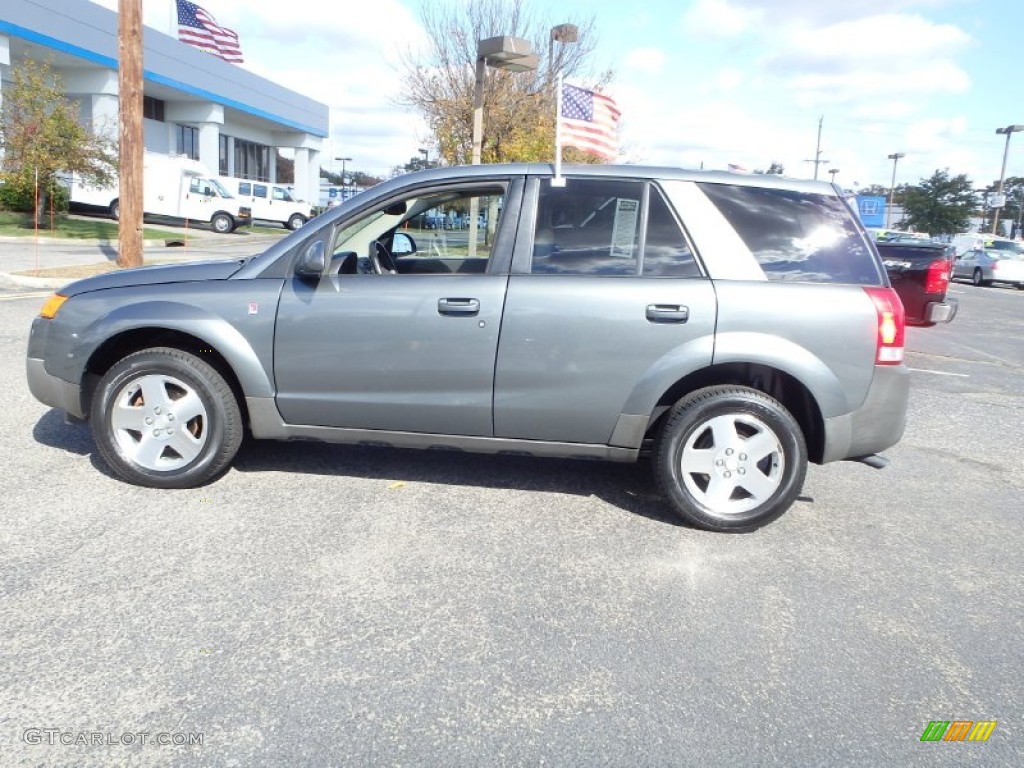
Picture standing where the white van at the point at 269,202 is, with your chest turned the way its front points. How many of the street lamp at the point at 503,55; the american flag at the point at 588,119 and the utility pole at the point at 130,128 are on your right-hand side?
3

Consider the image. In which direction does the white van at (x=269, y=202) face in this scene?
to the viewer's right

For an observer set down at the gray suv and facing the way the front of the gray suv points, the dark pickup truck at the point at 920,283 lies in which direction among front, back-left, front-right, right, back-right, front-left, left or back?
back-right

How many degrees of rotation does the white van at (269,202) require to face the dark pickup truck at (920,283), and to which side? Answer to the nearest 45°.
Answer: approximately 90° to its right

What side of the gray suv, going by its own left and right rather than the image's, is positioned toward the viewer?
left

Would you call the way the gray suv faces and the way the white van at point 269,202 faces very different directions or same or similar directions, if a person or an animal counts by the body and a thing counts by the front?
very different directions

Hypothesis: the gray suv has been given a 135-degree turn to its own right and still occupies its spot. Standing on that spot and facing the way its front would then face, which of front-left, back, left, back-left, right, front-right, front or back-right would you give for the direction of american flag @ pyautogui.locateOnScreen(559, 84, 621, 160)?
front-left

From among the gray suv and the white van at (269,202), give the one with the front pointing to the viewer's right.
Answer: the white van

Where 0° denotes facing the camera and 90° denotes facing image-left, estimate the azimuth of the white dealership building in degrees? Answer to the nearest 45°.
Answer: approximately 315°

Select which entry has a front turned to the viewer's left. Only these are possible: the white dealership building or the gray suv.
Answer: the gray suv

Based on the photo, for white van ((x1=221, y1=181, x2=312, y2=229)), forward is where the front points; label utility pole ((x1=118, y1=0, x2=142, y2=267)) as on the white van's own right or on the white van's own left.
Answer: on the white van's own right

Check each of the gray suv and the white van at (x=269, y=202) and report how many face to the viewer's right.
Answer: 1

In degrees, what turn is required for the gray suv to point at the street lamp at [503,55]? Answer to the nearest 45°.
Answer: approximately 90° to its right

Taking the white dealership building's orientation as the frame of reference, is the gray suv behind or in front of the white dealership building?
in front

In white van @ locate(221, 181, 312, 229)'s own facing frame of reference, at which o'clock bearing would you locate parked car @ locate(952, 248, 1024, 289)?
The parked car is roughly at 1 o'clock from the white van.
